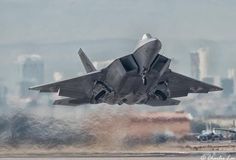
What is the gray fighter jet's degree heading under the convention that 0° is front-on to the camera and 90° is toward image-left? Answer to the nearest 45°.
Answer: approximately 0°
